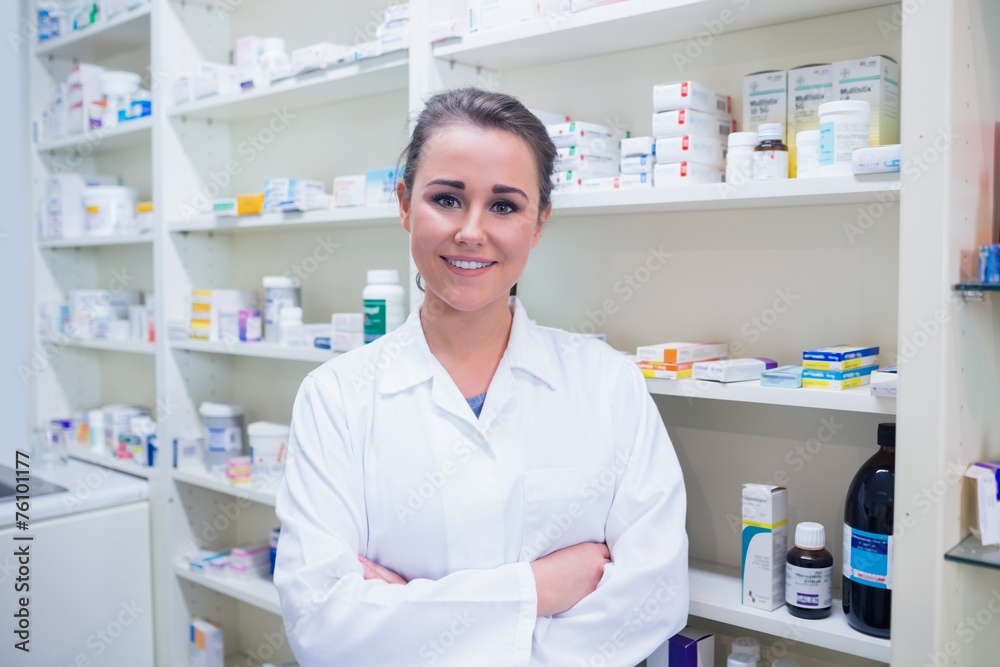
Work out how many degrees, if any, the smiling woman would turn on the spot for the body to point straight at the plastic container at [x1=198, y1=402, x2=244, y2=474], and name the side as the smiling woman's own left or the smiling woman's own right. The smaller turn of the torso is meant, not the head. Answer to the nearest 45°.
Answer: approximately 135° to the smiling woman's own right

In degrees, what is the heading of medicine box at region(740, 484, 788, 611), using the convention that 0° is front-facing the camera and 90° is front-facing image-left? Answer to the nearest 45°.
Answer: approximately 45°

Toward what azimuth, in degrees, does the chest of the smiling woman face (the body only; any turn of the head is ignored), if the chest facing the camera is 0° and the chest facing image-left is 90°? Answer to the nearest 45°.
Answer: approximately 0°

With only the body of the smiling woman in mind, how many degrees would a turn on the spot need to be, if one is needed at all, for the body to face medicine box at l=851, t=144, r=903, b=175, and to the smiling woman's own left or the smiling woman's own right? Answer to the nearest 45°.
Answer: approximately 90° to the smiling woman's own left

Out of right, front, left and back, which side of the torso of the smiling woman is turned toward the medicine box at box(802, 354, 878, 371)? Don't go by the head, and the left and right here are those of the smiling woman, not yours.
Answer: left

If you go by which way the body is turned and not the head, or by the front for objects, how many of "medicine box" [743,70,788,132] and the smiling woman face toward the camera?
2

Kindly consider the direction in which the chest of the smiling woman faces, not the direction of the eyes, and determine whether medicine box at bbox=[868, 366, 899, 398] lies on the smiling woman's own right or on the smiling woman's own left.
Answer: on the smiling woman's own left

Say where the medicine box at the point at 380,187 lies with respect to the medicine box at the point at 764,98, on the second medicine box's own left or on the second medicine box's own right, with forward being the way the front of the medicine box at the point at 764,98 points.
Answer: on the second medicine box's own right
